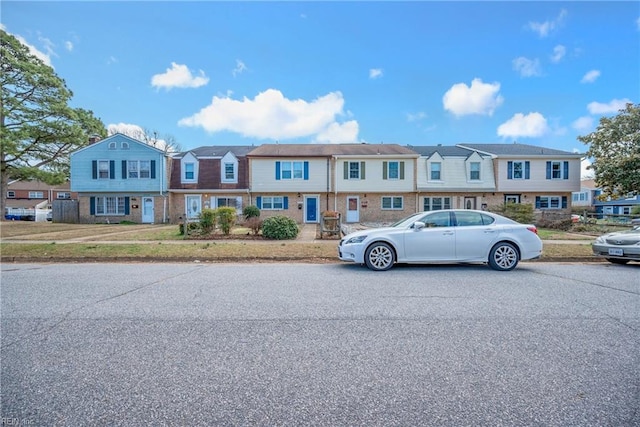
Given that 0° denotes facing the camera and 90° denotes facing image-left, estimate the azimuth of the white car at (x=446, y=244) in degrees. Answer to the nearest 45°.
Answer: approximately 90°

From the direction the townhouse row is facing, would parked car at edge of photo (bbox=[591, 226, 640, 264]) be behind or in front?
in front

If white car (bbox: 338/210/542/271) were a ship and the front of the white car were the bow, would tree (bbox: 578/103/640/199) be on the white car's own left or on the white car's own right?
on the white car's own right

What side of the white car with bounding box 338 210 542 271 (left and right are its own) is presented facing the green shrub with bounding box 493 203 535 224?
right

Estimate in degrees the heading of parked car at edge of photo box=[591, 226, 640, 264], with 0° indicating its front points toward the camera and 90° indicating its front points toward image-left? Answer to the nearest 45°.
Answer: approximately 45°

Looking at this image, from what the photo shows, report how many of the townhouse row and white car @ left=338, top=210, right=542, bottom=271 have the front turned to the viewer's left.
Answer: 1

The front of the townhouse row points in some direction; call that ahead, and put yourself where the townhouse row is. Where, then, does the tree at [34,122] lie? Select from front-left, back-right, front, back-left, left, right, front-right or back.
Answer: right

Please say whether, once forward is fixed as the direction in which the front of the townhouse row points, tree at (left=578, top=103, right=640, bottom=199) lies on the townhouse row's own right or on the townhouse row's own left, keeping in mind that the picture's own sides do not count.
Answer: on the townhouse row's own left

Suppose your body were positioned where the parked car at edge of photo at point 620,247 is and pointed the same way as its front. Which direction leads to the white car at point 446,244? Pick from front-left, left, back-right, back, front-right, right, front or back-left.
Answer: front

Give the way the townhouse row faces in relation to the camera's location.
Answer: facing the viewer

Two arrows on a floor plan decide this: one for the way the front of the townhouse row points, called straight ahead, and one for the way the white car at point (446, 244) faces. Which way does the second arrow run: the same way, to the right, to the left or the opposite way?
to the right

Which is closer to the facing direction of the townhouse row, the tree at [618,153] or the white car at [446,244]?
the white car

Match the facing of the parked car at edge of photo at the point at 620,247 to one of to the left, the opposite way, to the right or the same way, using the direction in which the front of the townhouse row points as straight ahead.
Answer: to the right
